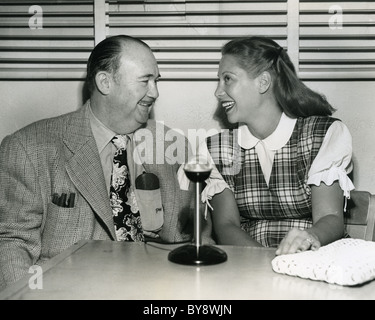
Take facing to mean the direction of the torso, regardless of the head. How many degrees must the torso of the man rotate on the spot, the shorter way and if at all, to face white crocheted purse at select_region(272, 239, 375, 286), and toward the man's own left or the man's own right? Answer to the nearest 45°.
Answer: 0° — they already face it

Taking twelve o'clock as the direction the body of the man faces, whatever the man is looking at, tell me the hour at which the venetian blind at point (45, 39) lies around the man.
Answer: The venetian blind is roughly at 7 o'clock from the man.

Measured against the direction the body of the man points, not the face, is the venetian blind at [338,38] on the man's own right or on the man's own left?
on the man's own left

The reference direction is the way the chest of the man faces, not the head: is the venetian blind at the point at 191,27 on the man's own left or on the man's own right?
on the man's own left

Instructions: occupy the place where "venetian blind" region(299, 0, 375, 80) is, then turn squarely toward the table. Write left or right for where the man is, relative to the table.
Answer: right

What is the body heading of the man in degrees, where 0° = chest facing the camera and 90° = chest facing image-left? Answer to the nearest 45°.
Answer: approximately 315°
